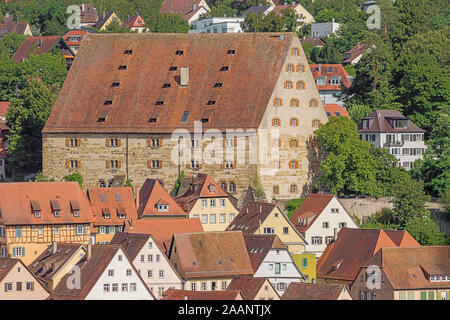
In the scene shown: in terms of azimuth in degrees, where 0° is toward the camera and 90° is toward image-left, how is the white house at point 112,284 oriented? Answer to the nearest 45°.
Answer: approximately 315°
